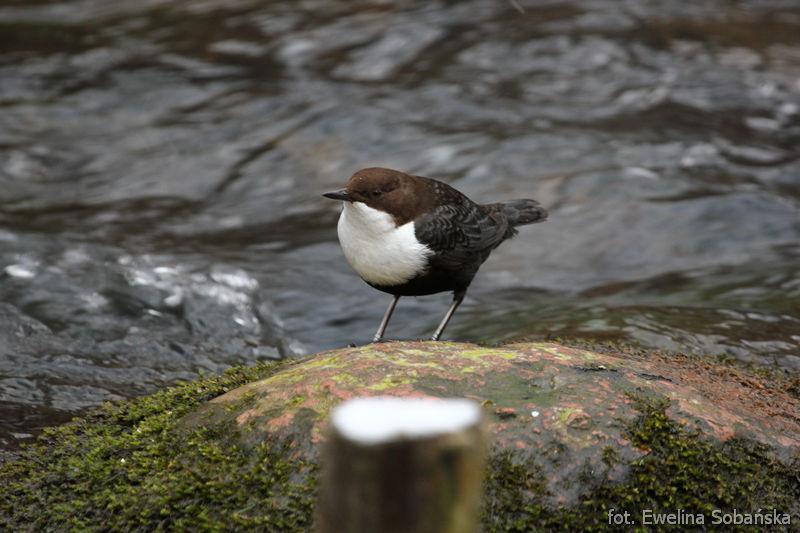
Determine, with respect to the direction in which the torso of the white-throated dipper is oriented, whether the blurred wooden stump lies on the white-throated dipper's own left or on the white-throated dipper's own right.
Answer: on the white-throated dipper's own left
